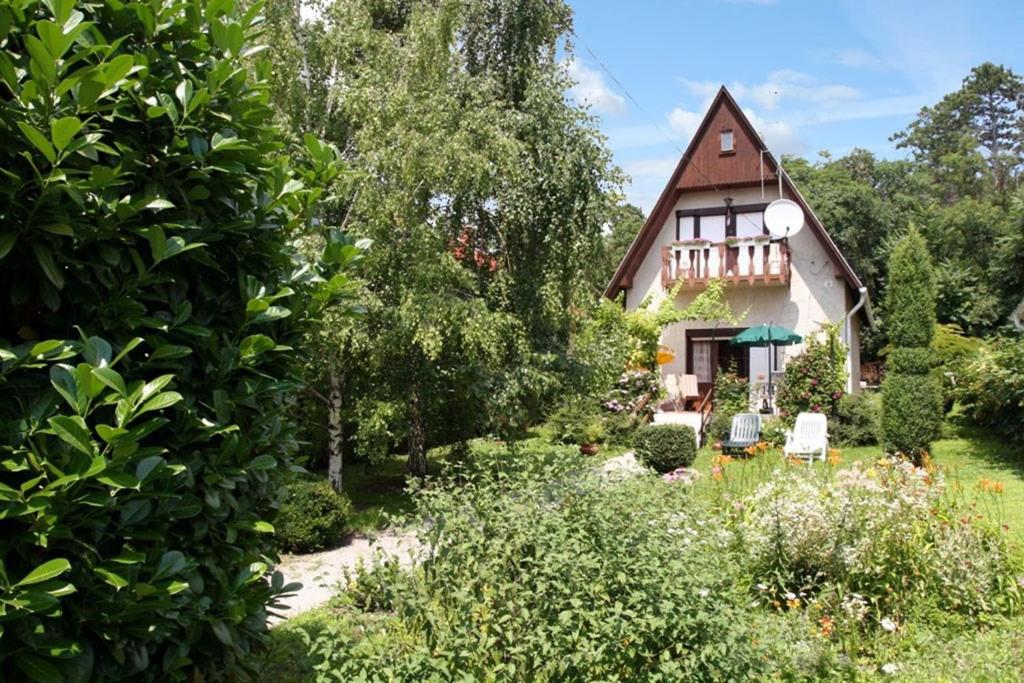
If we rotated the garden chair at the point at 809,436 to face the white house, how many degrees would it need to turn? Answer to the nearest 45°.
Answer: approximately 135° to its right

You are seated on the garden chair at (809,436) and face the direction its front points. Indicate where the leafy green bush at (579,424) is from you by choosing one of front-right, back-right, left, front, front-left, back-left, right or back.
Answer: front-right

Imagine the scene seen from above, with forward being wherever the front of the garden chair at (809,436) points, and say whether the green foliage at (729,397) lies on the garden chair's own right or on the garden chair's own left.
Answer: on the garden chair's own right

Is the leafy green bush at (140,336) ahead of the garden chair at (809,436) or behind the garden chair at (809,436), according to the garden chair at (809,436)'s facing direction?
ahead

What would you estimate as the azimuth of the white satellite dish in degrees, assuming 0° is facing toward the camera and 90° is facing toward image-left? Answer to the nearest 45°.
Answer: approximately 0°

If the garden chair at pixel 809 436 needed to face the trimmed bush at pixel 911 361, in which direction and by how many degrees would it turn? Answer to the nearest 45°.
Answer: approximately 135° to its left

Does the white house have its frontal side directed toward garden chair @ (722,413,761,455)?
yes

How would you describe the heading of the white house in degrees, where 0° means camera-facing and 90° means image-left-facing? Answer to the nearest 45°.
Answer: approximately 0°
